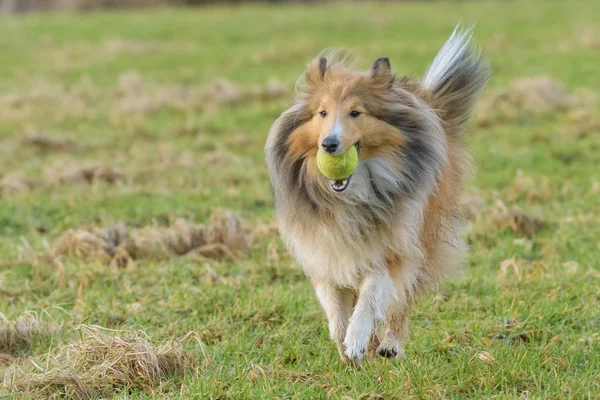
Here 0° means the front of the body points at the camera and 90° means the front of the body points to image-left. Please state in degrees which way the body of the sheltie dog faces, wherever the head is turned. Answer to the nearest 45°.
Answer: approximately 45°
